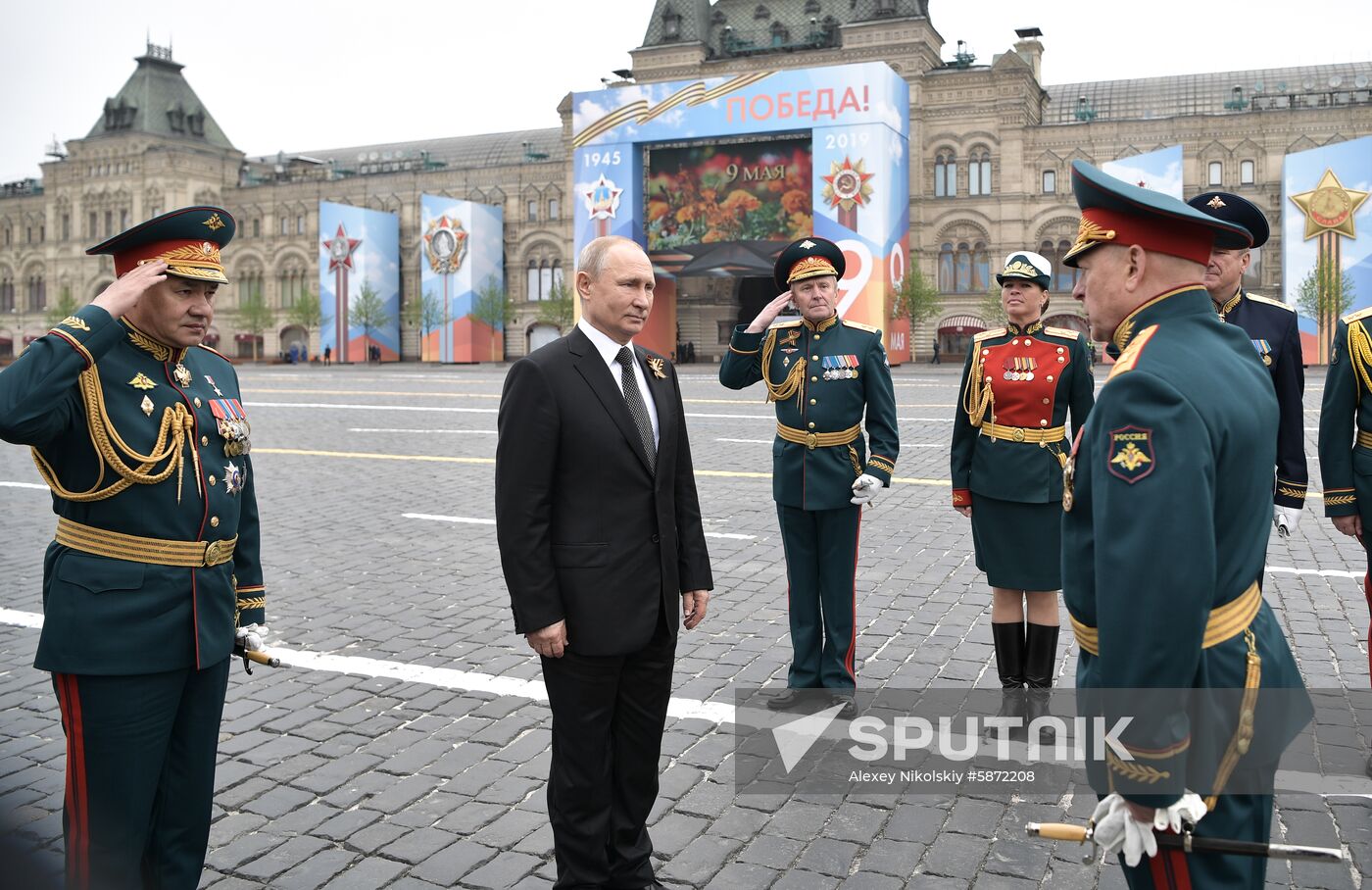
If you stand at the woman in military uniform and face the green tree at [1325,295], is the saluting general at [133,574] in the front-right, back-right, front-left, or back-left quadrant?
back-left

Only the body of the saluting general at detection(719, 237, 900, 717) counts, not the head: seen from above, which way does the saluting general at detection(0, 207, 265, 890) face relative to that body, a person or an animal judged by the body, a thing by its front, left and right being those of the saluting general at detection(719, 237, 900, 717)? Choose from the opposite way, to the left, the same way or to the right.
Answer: to the left

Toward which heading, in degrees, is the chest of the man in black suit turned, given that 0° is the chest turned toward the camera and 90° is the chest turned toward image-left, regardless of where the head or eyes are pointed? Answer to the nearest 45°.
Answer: approximately 315°

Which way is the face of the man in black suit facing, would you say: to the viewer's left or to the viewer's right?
to the viewer's right

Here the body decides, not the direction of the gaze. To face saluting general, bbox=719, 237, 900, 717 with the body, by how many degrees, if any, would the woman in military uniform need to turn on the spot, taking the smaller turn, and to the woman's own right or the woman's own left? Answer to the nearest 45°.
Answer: approximately 90° to the woman's own right

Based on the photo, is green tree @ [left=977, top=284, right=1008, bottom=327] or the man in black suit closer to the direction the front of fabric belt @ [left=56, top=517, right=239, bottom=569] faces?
the man in black suit

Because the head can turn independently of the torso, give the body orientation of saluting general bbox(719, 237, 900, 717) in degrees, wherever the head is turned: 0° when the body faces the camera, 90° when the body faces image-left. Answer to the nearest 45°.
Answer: approximately 0°

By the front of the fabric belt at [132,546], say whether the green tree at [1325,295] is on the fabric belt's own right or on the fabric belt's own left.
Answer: on the fabric belt's own left

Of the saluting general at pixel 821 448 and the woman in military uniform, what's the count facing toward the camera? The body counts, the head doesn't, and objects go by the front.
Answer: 2

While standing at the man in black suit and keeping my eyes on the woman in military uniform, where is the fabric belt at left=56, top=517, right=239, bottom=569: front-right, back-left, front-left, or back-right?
back-left

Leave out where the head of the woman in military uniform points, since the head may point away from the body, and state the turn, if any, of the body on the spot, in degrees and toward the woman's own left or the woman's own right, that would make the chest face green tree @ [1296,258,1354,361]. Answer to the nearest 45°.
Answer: approximately 180°

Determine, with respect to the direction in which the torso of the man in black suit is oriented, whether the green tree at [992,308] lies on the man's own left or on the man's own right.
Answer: on the man's own left

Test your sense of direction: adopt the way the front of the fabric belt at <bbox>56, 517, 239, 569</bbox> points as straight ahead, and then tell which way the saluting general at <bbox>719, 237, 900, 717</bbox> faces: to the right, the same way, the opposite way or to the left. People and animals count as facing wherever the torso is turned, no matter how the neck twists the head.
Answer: to the right
